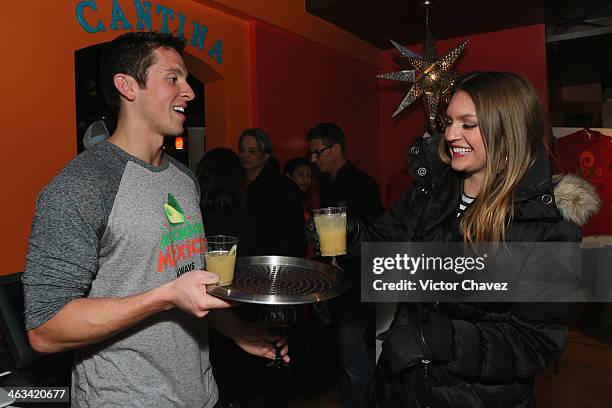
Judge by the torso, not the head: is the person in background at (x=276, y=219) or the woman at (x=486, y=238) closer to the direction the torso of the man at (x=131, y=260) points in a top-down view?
the woman

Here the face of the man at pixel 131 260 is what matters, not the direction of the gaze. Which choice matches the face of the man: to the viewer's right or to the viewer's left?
to the viewer's right

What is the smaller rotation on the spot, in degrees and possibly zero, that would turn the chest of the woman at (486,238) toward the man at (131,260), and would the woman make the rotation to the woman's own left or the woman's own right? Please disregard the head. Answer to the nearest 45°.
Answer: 0° — they already face them

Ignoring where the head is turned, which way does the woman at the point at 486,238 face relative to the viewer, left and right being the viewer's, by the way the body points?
facing the viewer and to the left of the viewer

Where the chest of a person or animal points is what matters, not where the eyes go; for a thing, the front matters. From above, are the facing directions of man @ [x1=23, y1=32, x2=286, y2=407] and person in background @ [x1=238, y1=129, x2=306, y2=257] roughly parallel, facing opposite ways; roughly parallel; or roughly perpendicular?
roughly perpendicular

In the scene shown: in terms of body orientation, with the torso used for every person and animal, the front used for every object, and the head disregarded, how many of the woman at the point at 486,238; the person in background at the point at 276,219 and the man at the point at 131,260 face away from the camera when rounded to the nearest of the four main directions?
0

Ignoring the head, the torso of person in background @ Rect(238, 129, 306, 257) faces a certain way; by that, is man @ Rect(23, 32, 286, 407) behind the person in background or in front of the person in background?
in front

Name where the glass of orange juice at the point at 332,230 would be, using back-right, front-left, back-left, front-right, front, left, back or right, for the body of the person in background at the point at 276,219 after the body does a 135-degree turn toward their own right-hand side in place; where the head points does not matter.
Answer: back

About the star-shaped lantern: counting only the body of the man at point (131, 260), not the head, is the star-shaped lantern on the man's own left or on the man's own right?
on the man's own left

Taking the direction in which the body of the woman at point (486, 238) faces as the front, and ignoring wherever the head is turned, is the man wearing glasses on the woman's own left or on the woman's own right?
on the woman's own right

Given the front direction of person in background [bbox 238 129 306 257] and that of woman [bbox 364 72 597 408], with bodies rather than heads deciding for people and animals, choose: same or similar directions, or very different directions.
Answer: same or similar directions

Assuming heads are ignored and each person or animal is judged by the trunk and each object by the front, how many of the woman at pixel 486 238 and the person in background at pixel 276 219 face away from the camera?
0

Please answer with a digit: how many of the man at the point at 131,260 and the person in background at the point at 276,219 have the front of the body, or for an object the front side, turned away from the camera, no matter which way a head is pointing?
0

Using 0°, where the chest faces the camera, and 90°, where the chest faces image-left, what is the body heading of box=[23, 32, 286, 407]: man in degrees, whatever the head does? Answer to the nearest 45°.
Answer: approximately 315°
